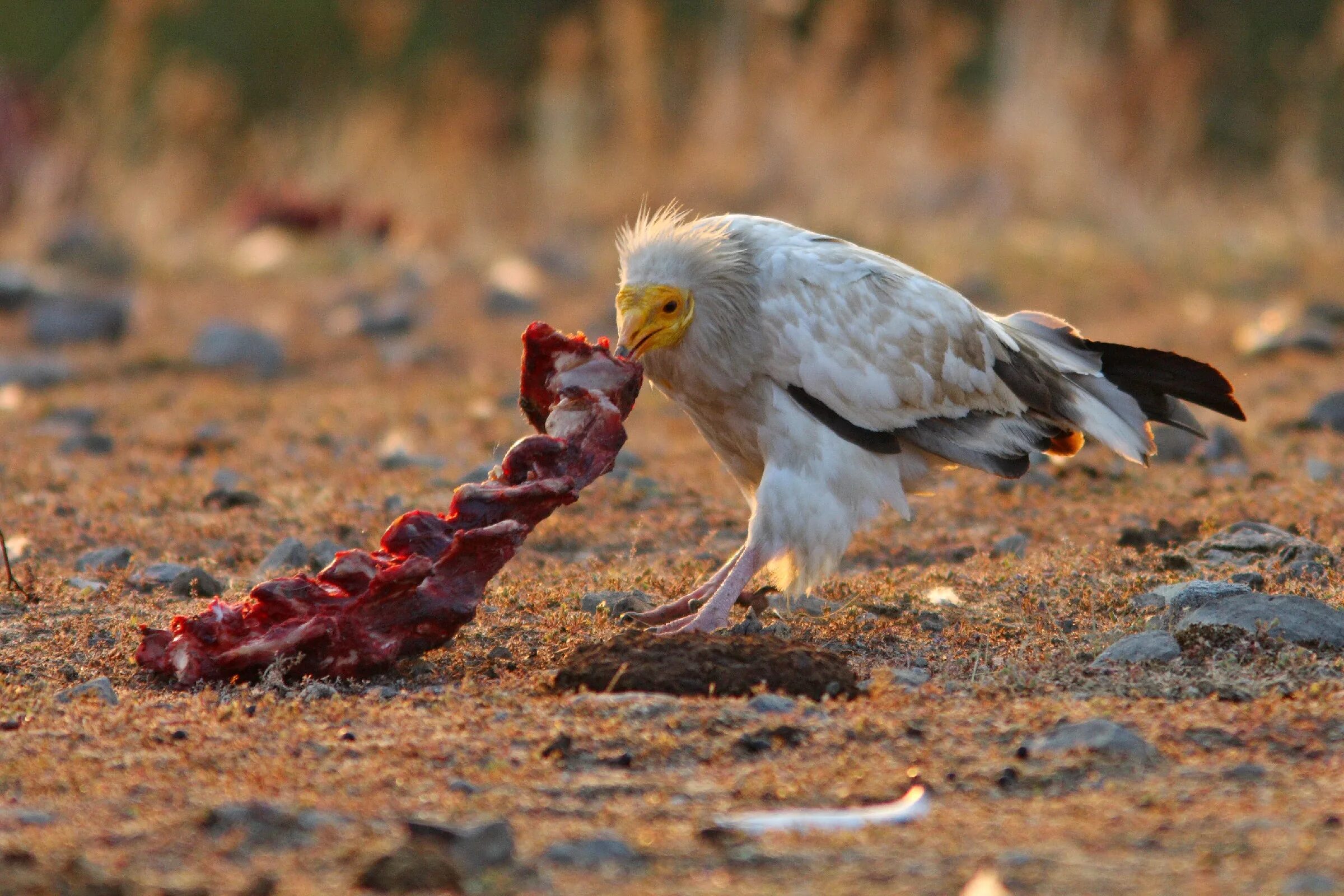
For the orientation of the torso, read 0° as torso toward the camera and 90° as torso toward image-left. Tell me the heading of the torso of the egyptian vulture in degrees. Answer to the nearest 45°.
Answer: approximately 90°

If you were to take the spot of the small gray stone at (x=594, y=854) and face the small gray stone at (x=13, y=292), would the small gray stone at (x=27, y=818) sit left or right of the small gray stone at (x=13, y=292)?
left

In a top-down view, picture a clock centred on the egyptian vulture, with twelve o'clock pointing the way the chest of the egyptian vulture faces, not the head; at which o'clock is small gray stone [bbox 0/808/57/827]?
The small gray stone is roughly at 10 o'clock from the egyptian vulture.

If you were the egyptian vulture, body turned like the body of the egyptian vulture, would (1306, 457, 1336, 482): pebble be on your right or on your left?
on your right

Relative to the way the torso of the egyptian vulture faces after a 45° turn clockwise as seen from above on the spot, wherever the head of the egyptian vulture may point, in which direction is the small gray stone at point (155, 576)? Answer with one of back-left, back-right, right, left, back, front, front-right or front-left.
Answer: front-left

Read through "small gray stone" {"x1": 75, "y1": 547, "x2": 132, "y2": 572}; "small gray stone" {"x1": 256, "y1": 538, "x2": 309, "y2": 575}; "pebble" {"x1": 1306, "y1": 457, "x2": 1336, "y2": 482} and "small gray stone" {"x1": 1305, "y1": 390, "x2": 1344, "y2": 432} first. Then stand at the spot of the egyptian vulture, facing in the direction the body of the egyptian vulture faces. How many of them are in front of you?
2

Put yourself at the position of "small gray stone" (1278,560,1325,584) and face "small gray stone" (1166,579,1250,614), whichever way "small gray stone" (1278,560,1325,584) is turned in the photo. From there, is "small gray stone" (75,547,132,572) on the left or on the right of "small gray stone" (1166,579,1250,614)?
right

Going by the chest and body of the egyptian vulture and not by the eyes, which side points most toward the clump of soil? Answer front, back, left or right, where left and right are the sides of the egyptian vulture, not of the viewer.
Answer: left

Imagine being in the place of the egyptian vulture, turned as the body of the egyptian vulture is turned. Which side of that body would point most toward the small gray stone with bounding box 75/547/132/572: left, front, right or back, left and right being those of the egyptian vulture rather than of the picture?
front

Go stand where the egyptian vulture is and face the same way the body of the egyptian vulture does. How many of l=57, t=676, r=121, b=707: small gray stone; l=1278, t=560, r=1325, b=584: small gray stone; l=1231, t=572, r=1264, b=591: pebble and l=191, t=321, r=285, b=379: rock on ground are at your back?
2

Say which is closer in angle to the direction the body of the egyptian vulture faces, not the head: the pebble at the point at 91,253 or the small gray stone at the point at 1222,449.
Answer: the pebble

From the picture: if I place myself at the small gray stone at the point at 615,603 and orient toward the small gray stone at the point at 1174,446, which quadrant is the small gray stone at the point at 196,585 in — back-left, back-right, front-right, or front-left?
back-left

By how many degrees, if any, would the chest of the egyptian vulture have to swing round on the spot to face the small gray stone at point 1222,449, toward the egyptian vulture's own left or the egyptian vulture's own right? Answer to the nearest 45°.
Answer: approximately 135° to the egyptian vulture's own right

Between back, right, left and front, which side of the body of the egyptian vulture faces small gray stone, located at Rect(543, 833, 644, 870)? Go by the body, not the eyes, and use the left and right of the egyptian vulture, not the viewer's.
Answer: left

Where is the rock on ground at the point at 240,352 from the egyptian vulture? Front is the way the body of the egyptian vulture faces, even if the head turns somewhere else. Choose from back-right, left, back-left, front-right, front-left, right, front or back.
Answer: front-right

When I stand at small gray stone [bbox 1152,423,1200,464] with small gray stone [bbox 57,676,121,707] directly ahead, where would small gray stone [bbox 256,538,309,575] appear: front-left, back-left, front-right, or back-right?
front-right

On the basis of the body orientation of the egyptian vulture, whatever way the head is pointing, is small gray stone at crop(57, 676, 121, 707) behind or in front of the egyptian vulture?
in front
